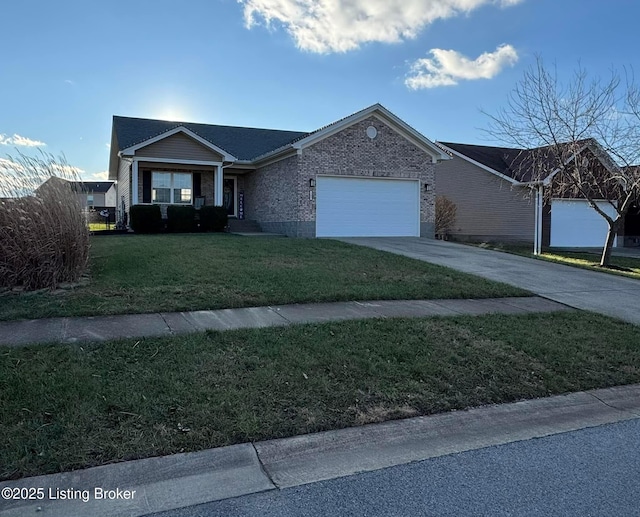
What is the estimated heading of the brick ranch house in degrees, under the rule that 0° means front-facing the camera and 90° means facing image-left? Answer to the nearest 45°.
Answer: approximately 315°

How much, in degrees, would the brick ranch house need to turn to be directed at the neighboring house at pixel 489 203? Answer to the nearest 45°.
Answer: approximately 90° to its left

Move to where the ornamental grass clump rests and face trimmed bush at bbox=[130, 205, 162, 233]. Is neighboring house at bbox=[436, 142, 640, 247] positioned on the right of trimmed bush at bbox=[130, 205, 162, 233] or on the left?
right

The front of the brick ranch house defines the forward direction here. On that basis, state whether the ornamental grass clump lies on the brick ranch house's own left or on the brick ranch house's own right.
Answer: on the brick ranch house's own right
